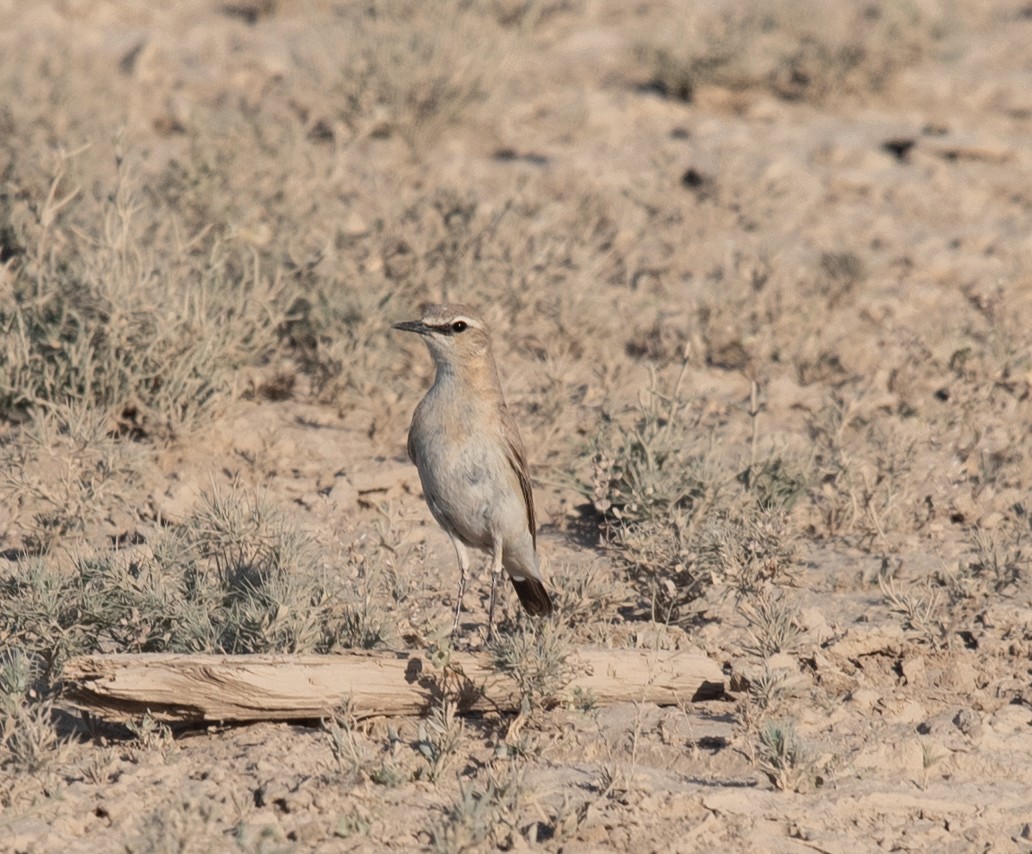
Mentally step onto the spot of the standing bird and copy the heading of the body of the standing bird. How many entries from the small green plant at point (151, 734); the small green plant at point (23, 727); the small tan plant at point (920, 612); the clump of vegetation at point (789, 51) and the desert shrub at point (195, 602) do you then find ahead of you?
3

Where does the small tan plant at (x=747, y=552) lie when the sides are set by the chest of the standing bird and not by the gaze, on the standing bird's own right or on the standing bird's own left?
on the standing bird's own left

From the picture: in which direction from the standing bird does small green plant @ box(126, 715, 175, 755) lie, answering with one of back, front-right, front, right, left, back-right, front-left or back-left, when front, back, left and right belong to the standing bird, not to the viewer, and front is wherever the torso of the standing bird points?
front

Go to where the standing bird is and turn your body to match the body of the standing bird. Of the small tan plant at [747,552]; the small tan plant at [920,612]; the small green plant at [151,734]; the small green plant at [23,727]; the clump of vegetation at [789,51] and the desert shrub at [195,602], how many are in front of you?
3

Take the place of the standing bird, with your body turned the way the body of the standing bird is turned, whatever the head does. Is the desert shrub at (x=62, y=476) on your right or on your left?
on your right

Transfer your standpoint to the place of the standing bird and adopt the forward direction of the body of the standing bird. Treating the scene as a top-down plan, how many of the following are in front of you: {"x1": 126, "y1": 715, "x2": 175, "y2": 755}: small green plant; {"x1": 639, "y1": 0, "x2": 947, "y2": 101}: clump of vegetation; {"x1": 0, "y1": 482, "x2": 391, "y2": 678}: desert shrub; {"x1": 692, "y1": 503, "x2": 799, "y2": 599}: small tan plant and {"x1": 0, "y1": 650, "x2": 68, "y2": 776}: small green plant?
3

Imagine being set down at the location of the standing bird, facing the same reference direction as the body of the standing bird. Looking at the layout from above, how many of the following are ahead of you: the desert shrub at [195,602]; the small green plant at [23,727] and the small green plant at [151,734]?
3

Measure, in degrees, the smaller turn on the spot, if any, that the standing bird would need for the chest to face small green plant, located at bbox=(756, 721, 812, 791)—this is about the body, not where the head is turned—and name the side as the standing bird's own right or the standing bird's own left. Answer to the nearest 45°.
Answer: approximately 90° to the standing bird's own left

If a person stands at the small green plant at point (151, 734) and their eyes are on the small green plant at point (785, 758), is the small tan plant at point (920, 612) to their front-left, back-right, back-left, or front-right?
front-left

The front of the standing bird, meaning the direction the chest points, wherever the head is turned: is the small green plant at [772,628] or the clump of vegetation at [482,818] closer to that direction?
the clump of vegetation

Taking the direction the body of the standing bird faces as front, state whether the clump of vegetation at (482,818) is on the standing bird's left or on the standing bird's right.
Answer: on the standing bird's left

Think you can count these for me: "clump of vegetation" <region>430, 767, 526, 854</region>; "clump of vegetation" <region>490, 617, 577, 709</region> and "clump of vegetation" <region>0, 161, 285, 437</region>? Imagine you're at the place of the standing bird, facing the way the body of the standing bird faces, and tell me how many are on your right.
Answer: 1

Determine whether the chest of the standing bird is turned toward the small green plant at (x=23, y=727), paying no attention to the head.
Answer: yes

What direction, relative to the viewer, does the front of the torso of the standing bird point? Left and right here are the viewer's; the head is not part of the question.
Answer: facing the viewer and to the left of the viewer

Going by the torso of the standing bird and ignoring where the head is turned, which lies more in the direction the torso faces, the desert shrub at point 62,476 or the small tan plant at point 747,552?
the desert shrub

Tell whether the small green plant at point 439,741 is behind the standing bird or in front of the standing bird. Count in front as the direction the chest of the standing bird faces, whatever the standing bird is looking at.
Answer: in front

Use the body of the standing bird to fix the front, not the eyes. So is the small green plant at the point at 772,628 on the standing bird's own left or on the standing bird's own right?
on the standing bird's own left

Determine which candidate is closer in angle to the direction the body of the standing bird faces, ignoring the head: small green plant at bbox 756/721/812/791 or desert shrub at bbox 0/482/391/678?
the desert shrub

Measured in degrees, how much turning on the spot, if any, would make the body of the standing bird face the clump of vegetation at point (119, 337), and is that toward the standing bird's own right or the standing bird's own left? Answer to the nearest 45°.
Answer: approximately 90° to the standing bird's own right
